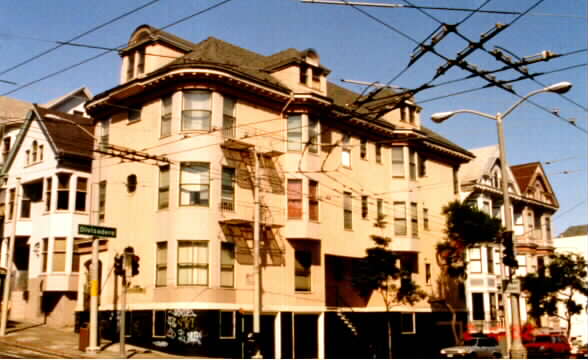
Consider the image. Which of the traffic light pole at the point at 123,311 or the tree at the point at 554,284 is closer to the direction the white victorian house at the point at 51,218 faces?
the traffic light pole

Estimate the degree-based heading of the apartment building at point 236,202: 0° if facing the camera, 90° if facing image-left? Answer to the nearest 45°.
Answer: approximately 315°

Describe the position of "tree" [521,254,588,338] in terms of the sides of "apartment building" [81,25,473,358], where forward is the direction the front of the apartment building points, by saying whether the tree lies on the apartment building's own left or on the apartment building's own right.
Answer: on the apartment building's own left

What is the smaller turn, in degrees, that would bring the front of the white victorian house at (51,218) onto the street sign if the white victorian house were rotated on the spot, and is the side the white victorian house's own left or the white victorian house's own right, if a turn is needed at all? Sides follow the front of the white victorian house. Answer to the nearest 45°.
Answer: approximately 45° to the white victorian house's own left

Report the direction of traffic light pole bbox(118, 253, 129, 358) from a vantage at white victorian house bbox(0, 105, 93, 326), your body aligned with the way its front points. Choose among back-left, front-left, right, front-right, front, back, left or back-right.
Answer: front-left

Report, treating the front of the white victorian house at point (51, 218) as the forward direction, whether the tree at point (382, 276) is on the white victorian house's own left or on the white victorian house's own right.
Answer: on the white victorian house's own left

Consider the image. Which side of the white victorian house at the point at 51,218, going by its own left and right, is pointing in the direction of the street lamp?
left

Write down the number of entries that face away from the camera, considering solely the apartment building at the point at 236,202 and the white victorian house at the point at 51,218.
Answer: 0

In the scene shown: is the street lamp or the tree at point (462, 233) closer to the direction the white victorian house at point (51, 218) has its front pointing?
the street lamp

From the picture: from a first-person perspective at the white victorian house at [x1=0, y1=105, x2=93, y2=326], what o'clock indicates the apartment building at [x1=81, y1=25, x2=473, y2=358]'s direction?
The apartment building is roughly at 9 o'clock from the white victorian house.
